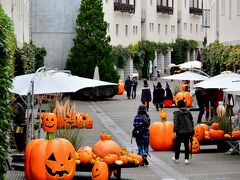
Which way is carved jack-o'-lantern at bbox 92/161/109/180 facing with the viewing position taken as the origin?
facing the viewer and to the left of the viewer

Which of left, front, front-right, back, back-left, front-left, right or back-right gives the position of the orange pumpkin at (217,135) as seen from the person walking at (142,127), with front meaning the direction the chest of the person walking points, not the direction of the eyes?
front-right

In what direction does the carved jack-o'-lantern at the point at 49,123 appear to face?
toward the camera

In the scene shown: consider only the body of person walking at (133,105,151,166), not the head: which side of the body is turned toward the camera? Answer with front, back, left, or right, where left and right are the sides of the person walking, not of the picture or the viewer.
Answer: back

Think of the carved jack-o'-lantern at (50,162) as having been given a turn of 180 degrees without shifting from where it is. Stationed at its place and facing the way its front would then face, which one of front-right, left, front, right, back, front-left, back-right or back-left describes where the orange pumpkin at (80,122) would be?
front-right

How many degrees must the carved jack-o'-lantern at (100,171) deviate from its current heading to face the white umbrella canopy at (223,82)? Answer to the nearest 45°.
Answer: approximately 180°
